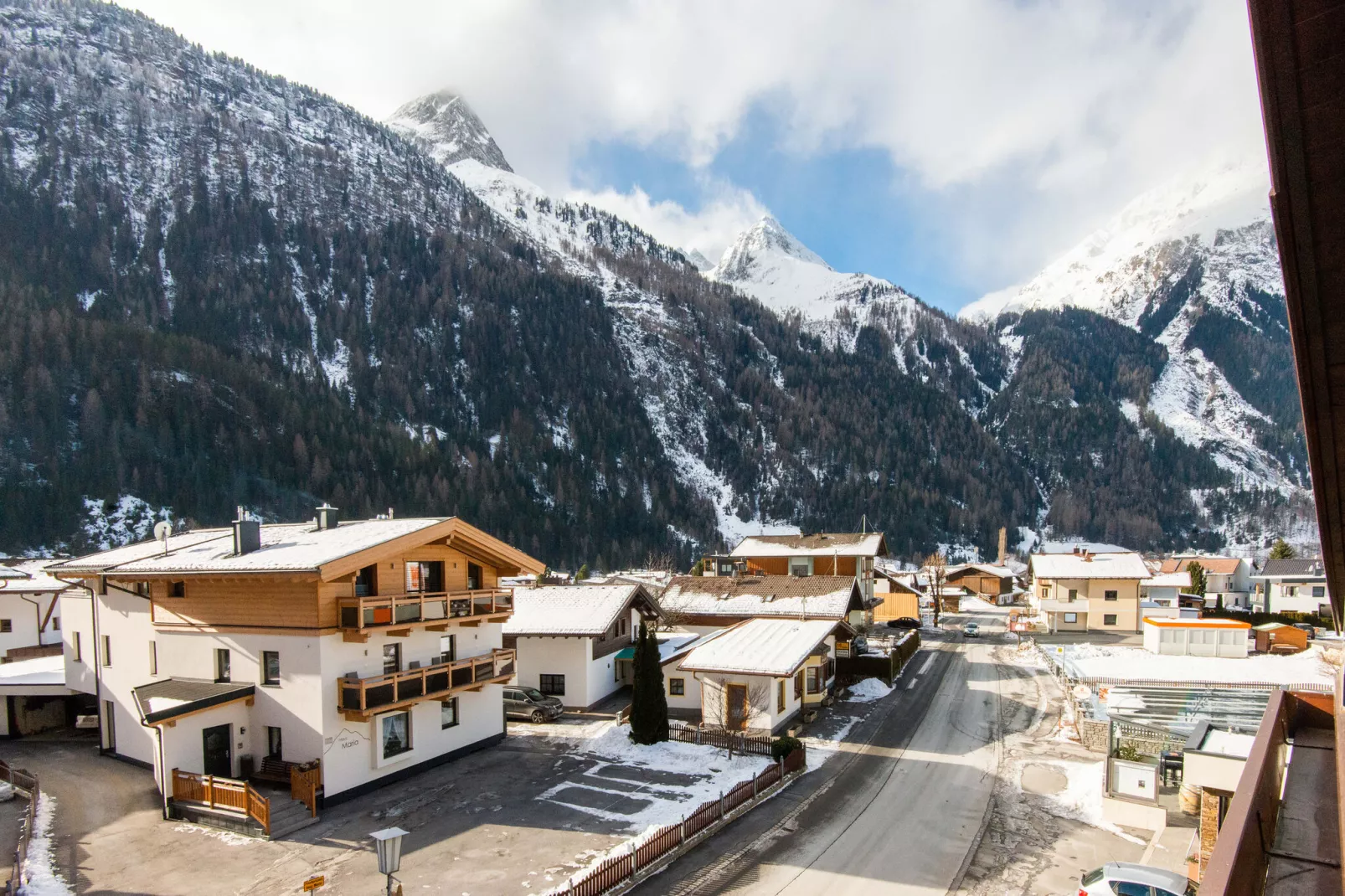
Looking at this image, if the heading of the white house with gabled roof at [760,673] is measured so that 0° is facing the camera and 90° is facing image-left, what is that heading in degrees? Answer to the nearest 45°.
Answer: approximately 315°

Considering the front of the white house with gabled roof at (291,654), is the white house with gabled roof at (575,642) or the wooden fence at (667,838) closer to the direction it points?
the wooden fence

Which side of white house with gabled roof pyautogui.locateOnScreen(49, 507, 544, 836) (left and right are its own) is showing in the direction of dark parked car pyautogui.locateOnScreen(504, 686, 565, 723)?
left

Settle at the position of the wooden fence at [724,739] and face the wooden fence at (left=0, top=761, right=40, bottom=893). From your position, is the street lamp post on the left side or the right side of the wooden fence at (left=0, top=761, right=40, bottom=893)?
left
